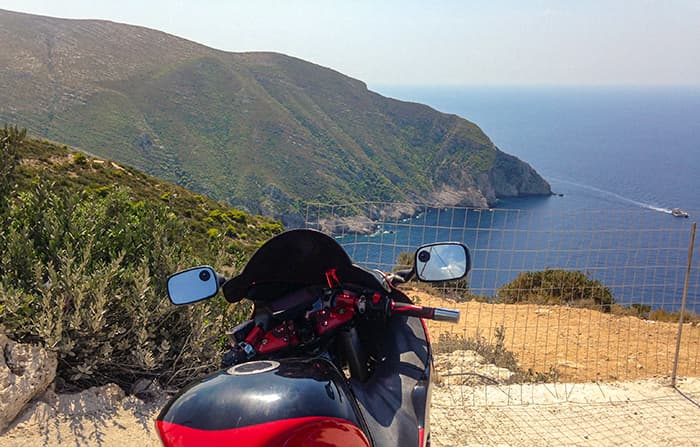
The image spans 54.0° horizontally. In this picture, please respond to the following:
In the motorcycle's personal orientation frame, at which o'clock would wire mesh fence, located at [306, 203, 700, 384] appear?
The wire mesh fence is roughly at 1 o'clock from the motorcycle.

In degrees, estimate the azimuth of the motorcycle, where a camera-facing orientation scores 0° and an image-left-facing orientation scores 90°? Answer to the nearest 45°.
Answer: approximately 180°

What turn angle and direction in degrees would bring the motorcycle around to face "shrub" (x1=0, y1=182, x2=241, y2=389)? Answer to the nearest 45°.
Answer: approximately 45° to its left

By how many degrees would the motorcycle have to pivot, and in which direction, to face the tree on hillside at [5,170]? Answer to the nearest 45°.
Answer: approximately 45° to its left

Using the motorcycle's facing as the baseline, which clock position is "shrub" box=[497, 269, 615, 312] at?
The shrub is roughly at 1 o'clock from the motorcycle.
